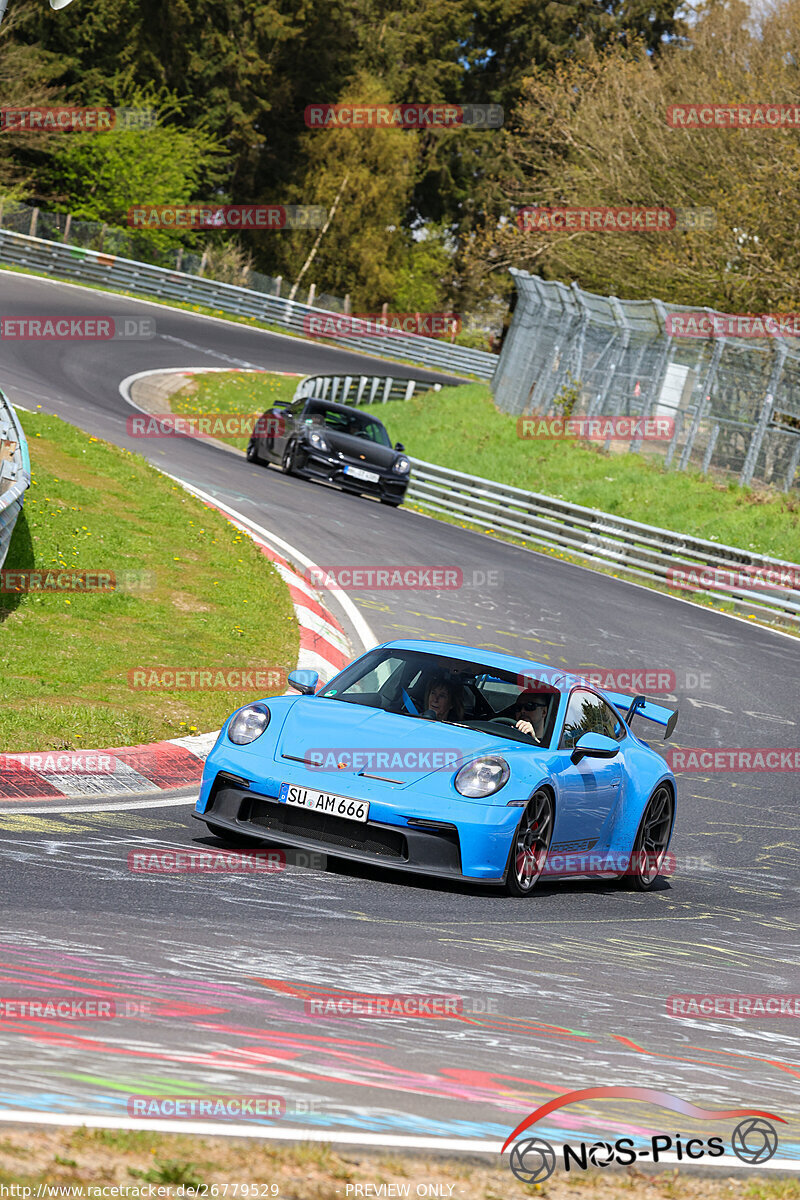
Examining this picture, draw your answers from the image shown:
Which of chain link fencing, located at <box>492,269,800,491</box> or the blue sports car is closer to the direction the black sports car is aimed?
the blue sports car

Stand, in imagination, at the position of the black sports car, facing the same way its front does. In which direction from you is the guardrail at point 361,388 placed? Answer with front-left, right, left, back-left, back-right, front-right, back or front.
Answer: back-left

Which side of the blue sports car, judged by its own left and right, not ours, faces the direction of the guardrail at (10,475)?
right

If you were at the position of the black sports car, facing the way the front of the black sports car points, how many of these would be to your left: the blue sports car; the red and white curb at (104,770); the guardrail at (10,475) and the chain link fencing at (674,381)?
1

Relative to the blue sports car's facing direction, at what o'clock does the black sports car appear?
The black sports car is roughly at 4 o'clock from the blue sports car.

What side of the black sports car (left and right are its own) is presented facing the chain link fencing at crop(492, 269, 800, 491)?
left

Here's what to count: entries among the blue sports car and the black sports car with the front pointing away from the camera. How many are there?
0

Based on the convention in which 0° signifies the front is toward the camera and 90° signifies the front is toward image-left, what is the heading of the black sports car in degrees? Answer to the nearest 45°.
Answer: approximately 315°

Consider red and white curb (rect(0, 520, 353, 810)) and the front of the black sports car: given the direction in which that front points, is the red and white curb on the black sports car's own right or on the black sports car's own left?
on the black sports car's own right

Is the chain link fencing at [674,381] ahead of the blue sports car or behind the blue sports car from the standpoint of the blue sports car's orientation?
behind

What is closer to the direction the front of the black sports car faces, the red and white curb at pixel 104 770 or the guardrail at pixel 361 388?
the red and white curb

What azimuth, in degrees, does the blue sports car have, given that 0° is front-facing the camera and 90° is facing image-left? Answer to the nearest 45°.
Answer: approximately 45°
